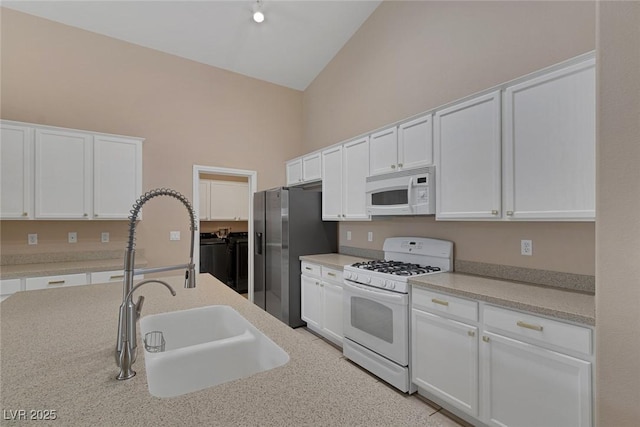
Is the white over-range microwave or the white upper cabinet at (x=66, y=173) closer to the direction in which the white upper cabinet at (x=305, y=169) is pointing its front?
the white upper cabinet

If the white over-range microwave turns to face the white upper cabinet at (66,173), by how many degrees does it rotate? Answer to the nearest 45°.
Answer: approximately 45° to its right

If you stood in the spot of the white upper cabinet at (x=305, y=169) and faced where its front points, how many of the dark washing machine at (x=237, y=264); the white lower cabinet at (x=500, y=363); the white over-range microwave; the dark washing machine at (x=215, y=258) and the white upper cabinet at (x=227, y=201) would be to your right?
3

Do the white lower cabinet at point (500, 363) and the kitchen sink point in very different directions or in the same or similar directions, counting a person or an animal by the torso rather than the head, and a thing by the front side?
very different directions

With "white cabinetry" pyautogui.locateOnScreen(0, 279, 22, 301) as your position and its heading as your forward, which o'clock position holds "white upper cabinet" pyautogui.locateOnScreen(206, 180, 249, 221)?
The white upper cabinet is roughly at 8 o'clock from the white cabinetry.

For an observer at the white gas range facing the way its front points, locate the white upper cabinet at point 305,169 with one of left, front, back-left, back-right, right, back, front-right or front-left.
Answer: right

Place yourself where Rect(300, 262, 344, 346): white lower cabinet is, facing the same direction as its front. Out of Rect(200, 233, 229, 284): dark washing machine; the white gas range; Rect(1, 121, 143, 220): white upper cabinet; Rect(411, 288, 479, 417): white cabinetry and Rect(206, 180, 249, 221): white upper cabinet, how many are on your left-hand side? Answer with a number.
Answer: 2

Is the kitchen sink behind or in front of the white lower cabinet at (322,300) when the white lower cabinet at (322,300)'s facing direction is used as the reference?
in front

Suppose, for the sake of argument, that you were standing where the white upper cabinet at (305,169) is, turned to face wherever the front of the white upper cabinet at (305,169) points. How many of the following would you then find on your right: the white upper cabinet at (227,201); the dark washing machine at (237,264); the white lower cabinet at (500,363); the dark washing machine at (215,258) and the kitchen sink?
3

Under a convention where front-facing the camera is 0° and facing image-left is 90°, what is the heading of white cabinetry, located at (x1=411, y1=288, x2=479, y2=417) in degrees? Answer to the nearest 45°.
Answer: approximately 45°

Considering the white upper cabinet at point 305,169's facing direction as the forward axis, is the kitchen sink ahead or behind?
ahead
